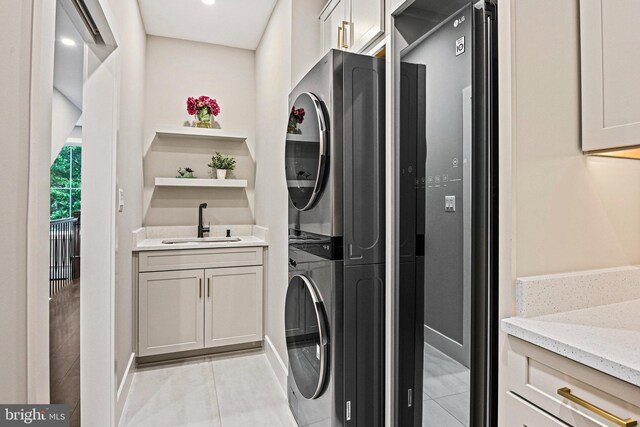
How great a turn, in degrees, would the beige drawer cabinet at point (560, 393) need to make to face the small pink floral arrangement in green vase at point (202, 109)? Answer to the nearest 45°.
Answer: approximately 45° to its right

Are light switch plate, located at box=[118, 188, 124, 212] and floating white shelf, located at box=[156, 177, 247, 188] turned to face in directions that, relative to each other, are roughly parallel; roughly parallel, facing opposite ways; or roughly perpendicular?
roughly perpendicular

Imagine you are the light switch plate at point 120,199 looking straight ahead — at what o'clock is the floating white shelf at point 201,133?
The floating white shelf is roughly at 10 o'clock from the light switch plate.

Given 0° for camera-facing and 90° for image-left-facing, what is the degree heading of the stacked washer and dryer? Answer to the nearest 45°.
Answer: approximately 45°

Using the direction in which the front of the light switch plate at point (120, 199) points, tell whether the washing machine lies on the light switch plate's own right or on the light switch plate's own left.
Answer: on the light switch plate's own right

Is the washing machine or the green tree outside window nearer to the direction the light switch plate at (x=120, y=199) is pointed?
the washing machine

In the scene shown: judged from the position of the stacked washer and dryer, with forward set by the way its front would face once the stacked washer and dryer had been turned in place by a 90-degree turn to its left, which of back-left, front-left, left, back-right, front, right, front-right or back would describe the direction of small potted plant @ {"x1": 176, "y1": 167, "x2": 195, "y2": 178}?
back

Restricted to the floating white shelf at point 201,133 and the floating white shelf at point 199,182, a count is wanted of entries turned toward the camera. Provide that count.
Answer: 2

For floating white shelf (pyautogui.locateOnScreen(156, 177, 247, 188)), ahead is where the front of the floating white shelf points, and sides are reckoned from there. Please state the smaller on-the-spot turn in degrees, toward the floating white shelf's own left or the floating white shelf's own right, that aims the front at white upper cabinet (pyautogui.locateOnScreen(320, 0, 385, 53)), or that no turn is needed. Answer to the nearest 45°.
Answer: approximately 45° to the floating white shelf's own left

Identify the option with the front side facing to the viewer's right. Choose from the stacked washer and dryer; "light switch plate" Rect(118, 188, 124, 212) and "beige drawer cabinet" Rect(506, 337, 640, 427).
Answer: the light switch plate

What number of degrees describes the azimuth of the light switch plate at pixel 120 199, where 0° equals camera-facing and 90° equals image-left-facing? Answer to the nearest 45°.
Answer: approximately 270°
